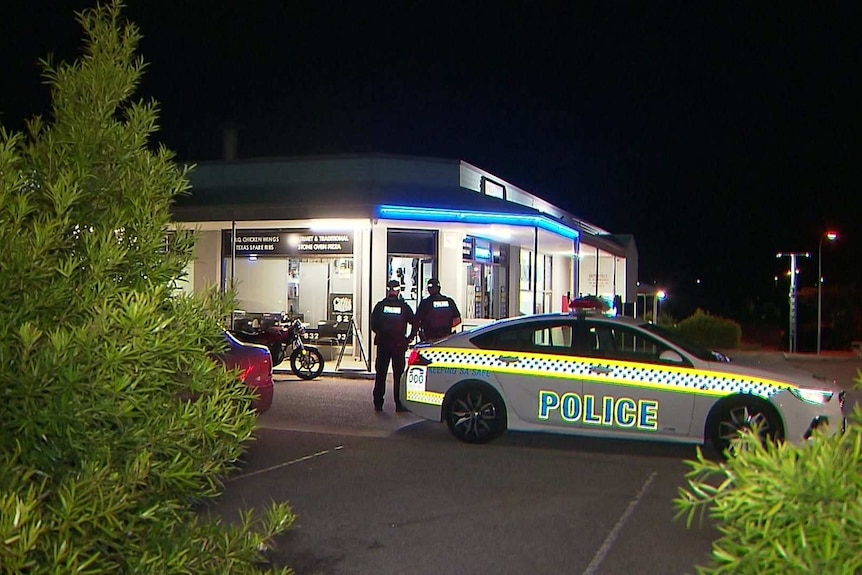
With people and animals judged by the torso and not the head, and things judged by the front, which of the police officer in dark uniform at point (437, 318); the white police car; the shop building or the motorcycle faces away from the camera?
the police officer in dark uniform

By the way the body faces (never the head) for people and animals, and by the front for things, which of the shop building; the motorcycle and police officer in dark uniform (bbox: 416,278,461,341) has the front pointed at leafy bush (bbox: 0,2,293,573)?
the shop building

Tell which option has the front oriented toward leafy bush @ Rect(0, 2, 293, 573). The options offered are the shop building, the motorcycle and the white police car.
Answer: the shop building

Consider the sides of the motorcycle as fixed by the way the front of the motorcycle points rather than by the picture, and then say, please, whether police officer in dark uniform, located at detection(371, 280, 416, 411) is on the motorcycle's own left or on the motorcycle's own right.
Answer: on the motorcycle's own right

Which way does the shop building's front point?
toward the camera

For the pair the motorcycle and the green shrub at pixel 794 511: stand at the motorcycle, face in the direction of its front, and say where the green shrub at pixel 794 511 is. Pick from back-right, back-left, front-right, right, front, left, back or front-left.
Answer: right

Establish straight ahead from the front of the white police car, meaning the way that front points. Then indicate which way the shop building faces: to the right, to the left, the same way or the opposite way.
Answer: to the right

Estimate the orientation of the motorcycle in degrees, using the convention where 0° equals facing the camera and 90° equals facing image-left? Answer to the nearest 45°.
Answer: approximately 270°

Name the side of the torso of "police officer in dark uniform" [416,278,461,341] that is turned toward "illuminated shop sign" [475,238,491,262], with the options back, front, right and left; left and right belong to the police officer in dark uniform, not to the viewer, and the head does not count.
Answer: front

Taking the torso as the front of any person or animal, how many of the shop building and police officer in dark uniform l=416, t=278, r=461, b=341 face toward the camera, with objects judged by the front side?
1

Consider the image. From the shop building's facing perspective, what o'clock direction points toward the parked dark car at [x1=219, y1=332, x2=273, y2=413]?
The parked dark car is roughly at 12 o'clock from the shop building.

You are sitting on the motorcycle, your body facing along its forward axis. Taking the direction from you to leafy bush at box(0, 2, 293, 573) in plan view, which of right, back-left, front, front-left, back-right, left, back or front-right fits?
right

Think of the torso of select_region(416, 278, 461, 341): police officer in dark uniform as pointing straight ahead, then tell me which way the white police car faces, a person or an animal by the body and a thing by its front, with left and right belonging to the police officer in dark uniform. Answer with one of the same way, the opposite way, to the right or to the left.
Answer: to the right

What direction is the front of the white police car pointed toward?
to the viewer's right

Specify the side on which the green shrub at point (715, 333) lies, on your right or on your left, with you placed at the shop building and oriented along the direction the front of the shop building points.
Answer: on your left

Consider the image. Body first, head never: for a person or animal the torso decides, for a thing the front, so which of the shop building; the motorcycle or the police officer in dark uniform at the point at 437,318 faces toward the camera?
the shop building

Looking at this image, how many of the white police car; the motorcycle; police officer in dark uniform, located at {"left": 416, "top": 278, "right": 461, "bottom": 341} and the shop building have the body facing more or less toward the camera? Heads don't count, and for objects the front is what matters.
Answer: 1

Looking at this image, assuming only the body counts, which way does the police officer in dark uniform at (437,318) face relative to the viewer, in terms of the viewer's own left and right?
facing away from the viewer

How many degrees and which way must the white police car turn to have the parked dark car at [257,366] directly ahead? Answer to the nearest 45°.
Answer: approximately 180°
